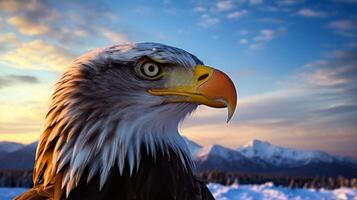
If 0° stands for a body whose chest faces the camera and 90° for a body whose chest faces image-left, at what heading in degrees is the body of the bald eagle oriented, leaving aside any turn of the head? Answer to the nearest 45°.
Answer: approximately 270°
